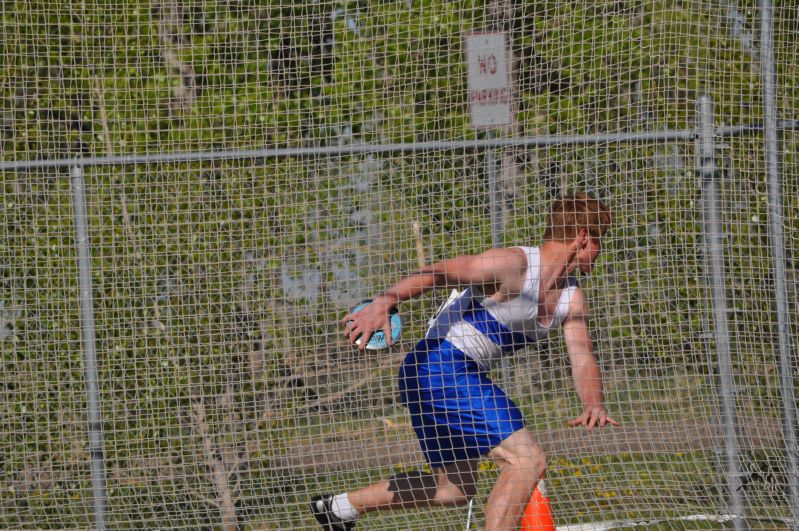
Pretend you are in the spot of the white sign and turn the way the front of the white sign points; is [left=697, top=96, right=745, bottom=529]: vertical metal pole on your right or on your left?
on your left

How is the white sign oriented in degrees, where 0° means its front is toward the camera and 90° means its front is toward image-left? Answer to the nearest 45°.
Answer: approximately 0°

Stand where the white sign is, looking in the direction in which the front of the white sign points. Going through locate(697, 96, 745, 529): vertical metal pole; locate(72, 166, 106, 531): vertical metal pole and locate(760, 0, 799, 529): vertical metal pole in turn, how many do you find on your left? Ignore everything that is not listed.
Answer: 2
